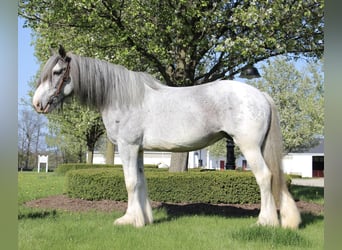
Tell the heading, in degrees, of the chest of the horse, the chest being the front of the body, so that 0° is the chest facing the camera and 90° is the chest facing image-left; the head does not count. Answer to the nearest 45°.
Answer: approximately 90°

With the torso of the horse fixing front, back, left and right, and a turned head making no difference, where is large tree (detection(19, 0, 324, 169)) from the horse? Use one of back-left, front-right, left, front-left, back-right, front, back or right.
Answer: right

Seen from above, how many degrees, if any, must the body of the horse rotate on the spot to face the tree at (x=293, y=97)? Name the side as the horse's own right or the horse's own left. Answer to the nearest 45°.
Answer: approximately 90° to the horse's own right

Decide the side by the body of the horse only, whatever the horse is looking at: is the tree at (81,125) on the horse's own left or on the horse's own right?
on the horse's own right

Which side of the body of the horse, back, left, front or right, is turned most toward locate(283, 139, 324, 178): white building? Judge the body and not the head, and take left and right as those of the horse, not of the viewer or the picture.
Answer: right

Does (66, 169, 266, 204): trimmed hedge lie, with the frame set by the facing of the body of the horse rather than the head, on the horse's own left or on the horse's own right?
on the horse's own right
